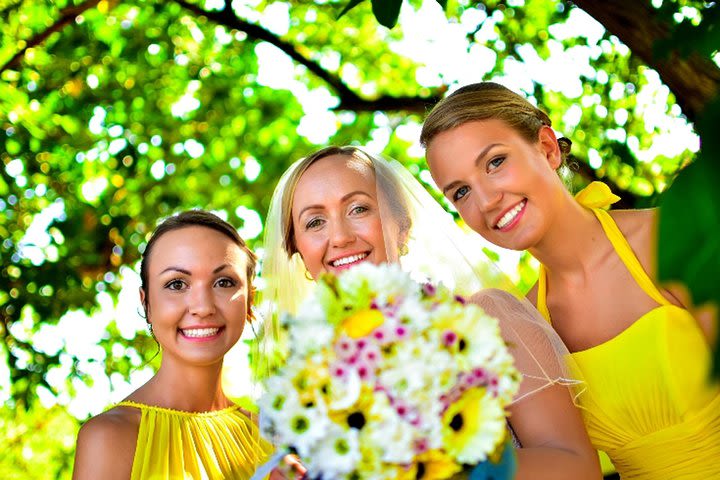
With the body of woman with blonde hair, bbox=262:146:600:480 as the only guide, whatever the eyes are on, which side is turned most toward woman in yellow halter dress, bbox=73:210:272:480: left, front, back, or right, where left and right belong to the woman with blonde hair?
right

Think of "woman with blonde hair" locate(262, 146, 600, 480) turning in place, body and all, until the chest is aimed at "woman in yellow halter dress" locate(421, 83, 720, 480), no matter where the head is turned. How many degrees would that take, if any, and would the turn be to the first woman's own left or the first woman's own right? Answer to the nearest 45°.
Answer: approximately 90° to the first woman's own left

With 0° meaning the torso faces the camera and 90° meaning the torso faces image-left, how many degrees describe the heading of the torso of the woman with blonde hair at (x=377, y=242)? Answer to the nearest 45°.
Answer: approximately 0°

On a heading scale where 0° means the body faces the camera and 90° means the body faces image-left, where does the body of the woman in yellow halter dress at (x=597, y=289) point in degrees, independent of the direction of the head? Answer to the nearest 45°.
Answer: approximately 45°
